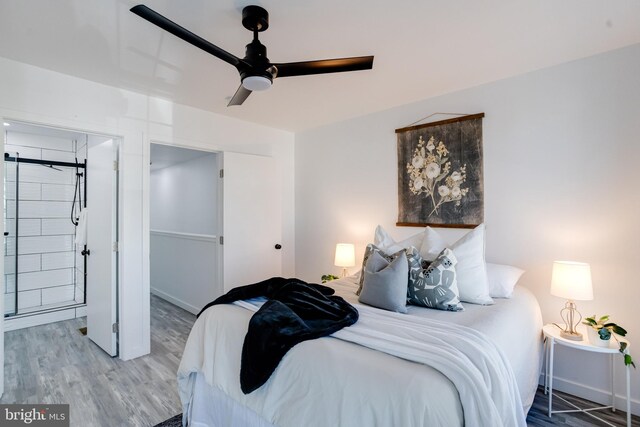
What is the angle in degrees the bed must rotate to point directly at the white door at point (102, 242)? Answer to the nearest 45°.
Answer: approximately 90° to its right

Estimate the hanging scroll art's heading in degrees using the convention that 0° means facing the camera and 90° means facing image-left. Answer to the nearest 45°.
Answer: approximately 45°

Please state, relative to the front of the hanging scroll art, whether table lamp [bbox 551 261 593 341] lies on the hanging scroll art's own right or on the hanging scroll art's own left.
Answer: on the hanging scroll art's own left

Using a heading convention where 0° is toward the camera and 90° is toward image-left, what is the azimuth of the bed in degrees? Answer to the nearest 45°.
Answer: approximately 45°

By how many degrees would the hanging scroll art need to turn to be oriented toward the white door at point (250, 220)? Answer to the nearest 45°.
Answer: approximately 45° to its right

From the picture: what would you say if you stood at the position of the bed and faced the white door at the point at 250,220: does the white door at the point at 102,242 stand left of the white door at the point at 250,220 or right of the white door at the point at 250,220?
left
